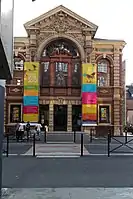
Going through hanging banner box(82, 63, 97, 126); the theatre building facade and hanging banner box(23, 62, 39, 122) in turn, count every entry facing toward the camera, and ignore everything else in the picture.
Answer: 3

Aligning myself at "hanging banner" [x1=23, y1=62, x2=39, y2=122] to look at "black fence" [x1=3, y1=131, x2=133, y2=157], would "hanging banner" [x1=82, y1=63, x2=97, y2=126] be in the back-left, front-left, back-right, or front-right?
front-left

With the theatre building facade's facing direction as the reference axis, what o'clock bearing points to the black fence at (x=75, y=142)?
The black fence is roughly at 12 o'clock from the theatre building facade.

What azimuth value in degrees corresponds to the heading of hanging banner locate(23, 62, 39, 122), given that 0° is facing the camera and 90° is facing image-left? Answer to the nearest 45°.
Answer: approximately 0°

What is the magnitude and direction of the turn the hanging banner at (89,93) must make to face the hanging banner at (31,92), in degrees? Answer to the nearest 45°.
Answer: approximately 90° to its right

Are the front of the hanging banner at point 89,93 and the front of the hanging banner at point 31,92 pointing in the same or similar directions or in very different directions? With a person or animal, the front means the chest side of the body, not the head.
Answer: same or similar directions

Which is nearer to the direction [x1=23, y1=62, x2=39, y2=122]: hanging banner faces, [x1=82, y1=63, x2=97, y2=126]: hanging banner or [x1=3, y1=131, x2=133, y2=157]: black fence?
the black fence

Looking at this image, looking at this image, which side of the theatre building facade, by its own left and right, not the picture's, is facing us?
front

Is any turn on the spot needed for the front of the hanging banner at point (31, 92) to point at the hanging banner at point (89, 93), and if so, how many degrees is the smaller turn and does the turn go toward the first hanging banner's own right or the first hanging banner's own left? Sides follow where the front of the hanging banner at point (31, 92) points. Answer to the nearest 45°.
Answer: approximately 90° to the first hanging banner's own left

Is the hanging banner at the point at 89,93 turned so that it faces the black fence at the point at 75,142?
yes

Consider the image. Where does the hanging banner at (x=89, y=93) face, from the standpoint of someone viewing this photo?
facing the viewer
